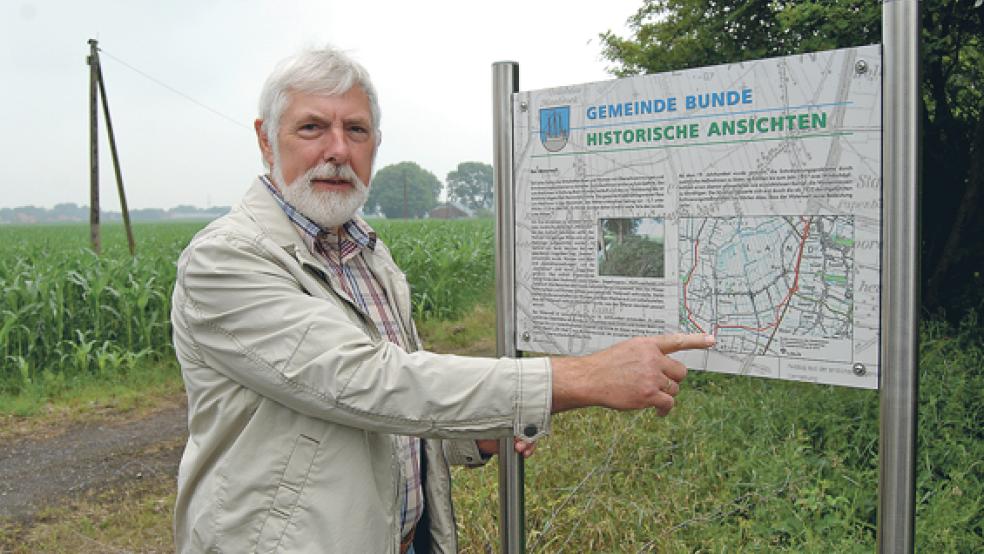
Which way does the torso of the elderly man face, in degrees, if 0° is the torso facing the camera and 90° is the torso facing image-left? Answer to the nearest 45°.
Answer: approximately 315°

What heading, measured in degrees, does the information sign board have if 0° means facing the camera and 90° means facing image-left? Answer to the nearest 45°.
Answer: approximately 45°

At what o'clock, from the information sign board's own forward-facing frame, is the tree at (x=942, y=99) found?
The tree is roughly at 5 o'clock from the information sign board.

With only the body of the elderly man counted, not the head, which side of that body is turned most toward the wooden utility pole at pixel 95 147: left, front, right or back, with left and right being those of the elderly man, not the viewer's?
back
